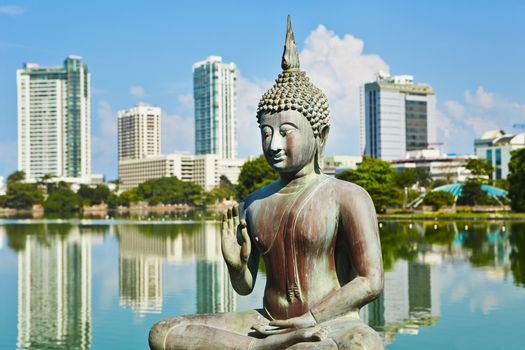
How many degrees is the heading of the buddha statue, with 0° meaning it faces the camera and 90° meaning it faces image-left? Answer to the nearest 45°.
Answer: approximately 45°
